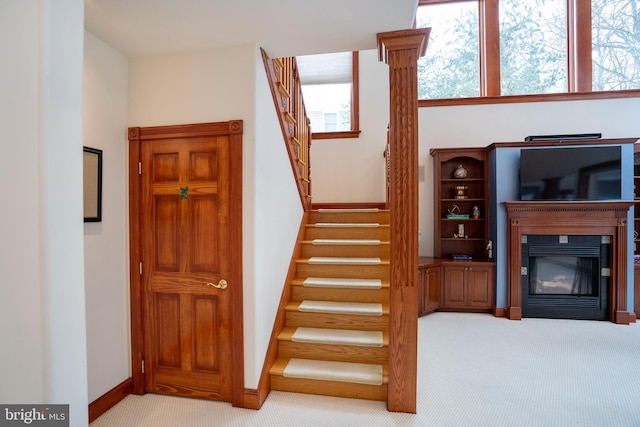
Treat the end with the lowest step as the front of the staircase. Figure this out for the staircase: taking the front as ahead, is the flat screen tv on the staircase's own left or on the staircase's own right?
on the staircase's own left

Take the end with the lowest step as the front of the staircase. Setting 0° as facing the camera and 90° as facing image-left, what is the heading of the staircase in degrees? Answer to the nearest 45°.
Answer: approximately 0°

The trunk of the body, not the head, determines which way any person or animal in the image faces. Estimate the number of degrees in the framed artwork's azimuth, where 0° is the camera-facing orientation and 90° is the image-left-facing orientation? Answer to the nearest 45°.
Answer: approximately 315°

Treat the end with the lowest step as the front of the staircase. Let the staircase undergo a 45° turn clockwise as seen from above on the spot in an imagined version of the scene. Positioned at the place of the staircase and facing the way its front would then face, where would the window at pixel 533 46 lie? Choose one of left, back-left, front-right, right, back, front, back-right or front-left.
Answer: back

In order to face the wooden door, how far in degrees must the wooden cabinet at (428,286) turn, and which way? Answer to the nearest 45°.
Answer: approximately 90° to its right

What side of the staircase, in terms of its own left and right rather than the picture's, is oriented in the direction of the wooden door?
right

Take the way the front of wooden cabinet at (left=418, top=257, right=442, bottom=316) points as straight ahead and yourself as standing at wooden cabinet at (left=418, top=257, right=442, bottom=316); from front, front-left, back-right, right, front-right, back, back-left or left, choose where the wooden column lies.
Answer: front-right

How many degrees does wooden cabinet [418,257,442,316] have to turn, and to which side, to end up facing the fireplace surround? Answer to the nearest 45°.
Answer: approximately 45° to its left

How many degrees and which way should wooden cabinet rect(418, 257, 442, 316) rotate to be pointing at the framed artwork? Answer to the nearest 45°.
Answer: approximately 90° to its right

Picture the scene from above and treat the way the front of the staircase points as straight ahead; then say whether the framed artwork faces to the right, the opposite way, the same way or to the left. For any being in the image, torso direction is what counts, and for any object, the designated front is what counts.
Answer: to the left

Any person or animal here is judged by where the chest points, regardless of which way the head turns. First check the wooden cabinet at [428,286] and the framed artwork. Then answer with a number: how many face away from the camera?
0

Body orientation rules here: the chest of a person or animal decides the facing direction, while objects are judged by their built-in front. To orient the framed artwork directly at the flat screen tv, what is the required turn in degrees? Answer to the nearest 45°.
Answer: approximately 45° to its left

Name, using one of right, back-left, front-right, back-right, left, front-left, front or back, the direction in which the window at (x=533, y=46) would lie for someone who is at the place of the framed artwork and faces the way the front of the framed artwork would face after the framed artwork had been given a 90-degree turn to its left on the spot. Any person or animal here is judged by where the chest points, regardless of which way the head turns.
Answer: front-right

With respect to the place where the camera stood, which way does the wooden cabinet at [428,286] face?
facing the viewer and to the right of the viewer
